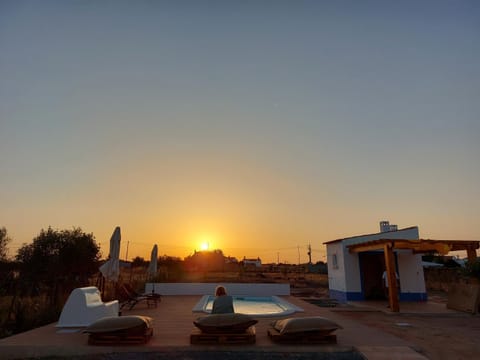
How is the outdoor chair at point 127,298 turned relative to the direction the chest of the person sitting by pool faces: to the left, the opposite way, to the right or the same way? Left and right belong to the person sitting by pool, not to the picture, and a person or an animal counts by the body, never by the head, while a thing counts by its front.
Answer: to the right

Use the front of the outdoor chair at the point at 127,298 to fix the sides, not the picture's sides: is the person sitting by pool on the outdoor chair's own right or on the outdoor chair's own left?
on the outdoor chair's own right

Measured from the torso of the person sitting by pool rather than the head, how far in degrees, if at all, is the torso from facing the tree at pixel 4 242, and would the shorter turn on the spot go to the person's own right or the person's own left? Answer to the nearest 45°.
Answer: approximately 45° to the person's own left

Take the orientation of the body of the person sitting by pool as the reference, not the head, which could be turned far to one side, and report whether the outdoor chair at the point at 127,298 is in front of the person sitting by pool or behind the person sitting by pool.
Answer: in front

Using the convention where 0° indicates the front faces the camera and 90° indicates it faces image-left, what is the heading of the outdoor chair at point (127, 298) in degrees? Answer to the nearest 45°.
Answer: approximately 270°

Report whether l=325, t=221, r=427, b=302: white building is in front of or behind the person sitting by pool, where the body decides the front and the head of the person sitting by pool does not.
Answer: in front

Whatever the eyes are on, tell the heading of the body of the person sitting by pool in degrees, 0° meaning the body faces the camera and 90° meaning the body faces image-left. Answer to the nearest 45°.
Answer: approximately 180°

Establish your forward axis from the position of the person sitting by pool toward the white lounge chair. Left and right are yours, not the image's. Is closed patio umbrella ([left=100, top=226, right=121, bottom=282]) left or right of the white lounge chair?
right

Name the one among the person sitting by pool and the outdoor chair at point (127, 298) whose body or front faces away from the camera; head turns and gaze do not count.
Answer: the person sitting by pool

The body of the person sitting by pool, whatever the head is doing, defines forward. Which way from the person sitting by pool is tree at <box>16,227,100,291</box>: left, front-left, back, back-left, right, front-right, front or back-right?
front-left

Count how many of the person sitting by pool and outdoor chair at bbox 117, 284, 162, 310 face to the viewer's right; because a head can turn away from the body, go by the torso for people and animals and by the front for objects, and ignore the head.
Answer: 1

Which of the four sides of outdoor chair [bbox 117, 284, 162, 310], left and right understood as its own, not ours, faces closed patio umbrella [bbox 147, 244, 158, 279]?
left

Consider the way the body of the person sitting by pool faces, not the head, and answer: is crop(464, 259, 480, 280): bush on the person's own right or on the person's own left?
on the person's own right
